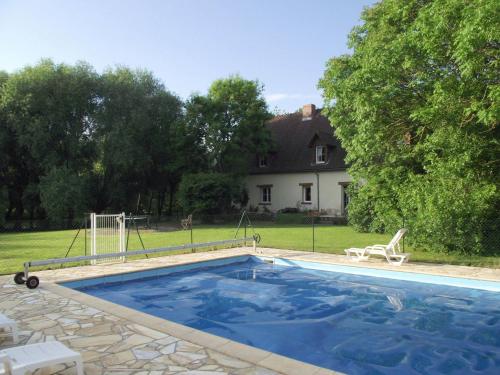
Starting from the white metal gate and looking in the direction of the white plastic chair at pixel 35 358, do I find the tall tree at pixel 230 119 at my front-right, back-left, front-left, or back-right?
back-left

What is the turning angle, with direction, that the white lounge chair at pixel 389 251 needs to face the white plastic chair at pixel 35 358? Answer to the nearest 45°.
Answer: approximately 90° to its left

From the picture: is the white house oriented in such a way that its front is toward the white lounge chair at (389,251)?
yes

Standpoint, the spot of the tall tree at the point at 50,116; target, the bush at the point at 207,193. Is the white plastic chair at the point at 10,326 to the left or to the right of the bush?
right

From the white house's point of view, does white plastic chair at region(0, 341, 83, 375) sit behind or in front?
in front

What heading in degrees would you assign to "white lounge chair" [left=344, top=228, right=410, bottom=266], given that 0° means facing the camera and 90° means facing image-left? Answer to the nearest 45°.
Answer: approximately 90°

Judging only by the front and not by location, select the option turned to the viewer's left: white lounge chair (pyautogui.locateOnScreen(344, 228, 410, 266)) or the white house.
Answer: the white lounge chair

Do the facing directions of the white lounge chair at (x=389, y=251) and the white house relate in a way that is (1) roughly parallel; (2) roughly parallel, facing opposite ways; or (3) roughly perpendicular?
roughly perpendicular

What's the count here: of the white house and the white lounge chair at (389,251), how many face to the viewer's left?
1

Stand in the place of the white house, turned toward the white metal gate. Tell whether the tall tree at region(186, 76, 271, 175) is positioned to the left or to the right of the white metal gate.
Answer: right

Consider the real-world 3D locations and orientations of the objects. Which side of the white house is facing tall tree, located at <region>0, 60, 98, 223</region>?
right

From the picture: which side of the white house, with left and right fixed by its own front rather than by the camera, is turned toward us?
front

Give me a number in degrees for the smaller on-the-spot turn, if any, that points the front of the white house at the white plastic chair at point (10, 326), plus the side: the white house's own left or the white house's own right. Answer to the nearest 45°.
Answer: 0° — it already faces it

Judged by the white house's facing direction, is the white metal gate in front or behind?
in front

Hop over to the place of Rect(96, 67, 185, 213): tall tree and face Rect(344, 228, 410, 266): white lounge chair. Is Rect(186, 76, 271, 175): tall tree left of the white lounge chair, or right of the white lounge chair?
left

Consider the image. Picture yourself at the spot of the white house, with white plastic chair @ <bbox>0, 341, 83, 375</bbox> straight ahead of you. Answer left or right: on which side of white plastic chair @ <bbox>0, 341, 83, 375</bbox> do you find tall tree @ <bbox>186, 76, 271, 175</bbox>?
right

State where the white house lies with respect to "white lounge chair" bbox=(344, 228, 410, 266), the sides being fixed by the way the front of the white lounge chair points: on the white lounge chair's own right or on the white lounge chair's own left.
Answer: on the white lounge chair's own right
